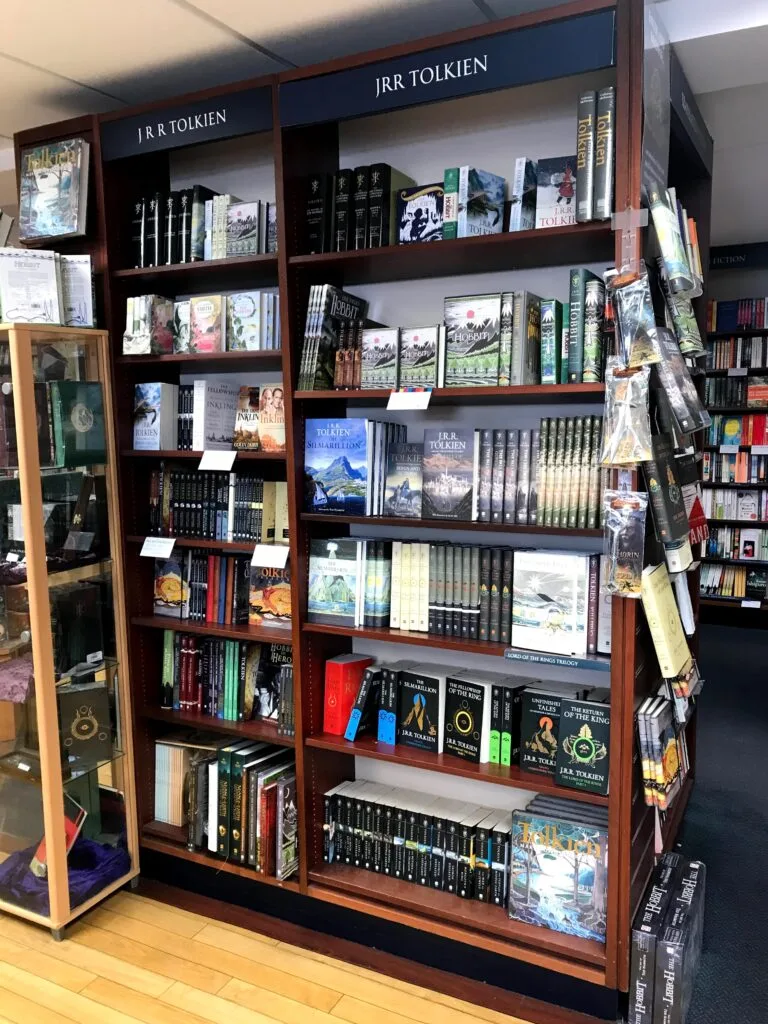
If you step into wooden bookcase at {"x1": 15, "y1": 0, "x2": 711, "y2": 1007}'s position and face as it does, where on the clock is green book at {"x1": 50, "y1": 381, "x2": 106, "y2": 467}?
The green book is roughly at 2 o'clock from the wooden bookcase.

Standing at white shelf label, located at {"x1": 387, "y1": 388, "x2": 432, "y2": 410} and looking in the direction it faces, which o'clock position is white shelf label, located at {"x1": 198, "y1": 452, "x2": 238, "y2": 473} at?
white shelf label, located at {"x1": 198, "y1": 452, "x2": 238, "y2": 473} is roughly at 4 o'clock from white shelf label, located at {"x1": 387, "y1": 388, "x2": 432, "y2": 410}.

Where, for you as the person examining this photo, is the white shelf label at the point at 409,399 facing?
facing the viewer

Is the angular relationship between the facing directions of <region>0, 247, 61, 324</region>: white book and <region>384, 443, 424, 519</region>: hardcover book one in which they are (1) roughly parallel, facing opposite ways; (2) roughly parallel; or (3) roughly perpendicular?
roughly parallel

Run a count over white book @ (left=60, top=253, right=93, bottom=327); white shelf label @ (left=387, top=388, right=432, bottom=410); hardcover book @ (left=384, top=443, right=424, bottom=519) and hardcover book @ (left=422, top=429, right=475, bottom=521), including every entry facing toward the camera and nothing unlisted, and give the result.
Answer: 4

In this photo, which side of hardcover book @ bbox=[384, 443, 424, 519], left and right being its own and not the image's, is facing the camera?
front

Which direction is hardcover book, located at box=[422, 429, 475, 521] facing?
toward the camera

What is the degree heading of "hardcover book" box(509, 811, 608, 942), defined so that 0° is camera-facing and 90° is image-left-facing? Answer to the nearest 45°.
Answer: approximately 45°

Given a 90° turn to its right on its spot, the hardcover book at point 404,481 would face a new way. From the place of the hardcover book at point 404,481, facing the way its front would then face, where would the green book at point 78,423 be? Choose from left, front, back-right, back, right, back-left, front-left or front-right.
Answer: front
